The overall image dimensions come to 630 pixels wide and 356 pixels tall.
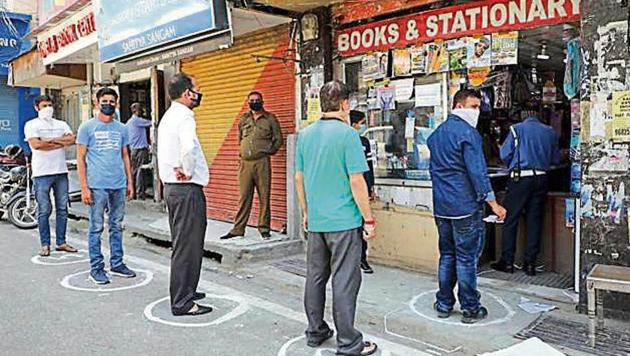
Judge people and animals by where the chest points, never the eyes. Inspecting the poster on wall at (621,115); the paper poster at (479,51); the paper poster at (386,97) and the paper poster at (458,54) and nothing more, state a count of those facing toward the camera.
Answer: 4

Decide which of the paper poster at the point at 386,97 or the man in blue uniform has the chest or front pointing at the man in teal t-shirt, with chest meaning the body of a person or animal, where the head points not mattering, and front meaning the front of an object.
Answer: the paper poster

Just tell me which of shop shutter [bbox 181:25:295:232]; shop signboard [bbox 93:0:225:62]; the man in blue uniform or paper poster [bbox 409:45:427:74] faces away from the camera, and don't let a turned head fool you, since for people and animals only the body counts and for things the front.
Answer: the man in blue uniform

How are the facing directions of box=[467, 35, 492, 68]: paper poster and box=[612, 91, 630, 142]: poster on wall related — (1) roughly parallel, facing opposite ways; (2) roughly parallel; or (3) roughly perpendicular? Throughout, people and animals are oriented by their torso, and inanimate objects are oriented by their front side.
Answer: roughly parallel

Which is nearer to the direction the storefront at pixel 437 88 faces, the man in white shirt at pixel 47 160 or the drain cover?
the man in white shirt

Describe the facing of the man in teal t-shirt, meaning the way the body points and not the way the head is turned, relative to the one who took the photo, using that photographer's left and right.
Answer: facing away from the viewer and to the right of the viewer

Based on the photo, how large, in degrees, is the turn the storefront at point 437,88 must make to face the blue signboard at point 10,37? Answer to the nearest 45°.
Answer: approximately 90° to its right

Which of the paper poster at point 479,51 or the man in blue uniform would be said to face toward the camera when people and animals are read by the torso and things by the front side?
the paper poster

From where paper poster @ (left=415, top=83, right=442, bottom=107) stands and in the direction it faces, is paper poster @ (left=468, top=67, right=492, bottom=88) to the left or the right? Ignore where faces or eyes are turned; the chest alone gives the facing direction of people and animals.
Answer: on its left

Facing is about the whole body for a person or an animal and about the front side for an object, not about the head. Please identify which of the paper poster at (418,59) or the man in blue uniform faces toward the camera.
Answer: the paper poster

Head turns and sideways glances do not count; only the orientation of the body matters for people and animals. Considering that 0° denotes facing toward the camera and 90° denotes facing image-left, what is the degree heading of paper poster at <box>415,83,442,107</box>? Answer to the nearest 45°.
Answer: approximately 45°

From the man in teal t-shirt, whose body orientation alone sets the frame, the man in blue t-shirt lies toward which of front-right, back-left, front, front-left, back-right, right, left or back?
left

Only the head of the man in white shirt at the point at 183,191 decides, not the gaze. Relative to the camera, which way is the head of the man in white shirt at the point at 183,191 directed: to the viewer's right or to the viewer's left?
to the viewer's right

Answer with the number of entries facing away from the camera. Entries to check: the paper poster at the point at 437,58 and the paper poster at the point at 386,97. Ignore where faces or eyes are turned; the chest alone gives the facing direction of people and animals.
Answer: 0

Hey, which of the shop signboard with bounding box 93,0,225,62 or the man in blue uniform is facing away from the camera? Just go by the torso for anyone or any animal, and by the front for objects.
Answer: the man in blue uniform

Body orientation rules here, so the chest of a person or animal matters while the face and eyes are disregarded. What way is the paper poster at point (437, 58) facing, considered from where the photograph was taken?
facing the viewer

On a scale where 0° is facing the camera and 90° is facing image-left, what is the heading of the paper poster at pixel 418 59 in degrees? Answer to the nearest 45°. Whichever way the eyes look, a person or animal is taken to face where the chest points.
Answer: approximately 0°

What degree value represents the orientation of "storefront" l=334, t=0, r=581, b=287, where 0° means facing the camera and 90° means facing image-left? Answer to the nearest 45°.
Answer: approximately 45°
